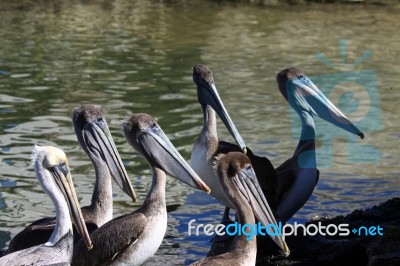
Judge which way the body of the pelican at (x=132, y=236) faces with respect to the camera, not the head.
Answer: to the viewer's right

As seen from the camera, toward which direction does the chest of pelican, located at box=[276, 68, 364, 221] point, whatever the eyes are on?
to the viewer's right

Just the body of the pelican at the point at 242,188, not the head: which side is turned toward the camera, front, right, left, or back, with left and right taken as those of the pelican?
right

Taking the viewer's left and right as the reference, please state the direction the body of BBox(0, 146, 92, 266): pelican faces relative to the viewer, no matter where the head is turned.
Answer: facing to the right of the viewer

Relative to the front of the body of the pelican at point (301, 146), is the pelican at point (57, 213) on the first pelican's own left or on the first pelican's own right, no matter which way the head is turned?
on the first pelican's own right

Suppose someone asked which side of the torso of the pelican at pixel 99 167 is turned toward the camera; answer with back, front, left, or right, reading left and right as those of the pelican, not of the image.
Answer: right

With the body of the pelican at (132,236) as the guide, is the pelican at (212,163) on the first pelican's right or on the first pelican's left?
on the first pelican's left

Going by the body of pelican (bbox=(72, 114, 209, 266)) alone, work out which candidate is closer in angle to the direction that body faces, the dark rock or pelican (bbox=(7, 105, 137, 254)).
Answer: the dark rock
